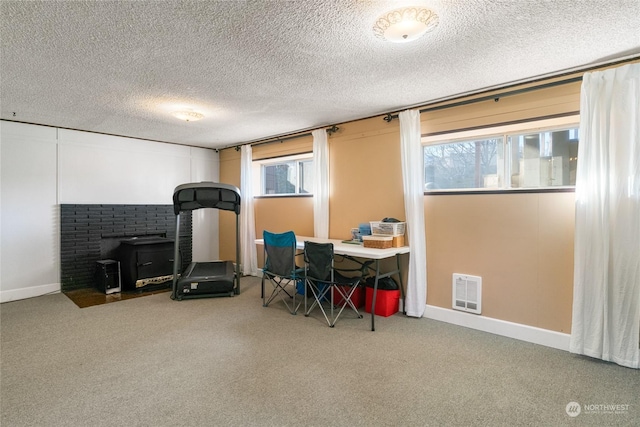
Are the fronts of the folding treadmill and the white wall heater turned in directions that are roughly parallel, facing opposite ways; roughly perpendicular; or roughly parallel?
roughly perpendicular

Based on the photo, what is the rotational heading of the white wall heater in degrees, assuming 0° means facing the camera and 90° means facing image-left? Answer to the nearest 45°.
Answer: approximately 45°

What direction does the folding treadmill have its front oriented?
toward the camera

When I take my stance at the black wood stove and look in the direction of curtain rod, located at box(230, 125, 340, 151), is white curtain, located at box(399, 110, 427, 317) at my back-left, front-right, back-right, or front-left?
front-right

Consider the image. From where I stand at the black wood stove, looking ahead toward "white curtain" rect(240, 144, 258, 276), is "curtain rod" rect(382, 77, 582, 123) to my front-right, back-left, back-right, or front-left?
front-right

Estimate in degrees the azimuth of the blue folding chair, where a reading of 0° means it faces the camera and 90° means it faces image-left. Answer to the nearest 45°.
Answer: approximately 225°

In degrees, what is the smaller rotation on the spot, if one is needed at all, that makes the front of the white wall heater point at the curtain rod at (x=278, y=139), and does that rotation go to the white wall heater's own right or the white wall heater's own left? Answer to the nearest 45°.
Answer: approximately 45° to the white wall heater's own right

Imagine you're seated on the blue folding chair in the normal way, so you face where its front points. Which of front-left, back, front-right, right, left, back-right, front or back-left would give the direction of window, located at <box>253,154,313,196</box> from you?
front-left

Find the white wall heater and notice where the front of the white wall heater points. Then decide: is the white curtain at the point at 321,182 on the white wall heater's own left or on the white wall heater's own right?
on the white wall heater's own right

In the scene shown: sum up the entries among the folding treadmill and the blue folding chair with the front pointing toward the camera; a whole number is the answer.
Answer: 1
